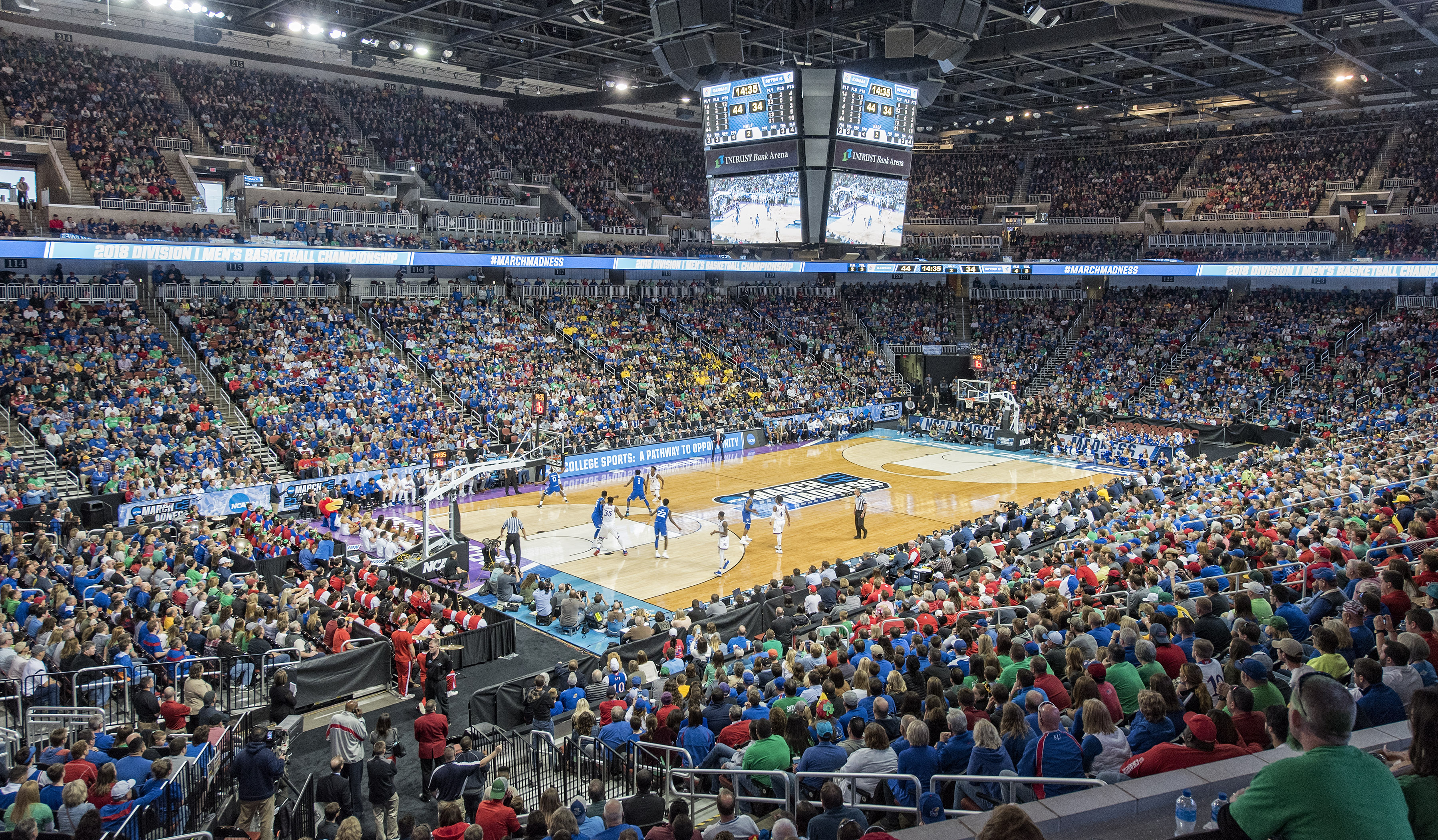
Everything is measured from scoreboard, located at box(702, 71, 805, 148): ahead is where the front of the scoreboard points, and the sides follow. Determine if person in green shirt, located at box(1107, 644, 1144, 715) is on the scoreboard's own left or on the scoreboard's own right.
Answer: on the scoreboard's own left

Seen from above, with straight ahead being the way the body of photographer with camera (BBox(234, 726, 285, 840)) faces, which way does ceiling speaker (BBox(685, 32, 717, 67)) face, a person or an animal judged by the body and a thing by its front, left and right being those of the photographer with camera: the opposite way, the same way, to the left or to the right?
the opposite way

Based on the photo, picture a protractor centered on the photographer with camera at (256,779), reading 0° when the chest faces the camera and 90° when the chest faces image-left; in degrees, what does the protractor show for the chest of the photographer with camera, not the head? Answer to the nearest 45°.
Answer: approximately 180°

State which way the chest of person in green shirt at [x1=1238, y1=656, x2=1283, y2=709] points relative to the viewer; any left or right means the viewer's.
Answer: facing away from the viewer and to the left of the viewer

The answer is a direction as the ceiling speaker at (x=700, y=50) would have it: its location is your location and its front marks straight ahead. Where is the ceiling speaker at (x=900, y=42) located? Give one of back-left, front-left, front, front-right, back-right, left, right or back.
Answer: back-left

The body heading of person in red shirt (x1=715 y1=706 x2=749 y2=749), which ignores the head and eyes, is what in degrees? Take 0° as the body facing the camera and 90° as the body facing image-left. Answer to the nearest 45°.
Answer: approximately 180°

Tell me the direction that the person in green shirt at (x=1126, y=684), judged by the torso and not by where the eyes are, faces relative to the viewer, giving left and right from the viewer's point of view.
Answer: facing away from the viewer and to the left of the viewer

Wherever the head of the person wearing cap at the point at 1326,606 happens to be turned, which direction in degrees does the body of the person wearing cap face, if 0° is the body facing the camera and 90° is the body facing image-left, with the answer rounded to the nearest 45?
approximately 135°
